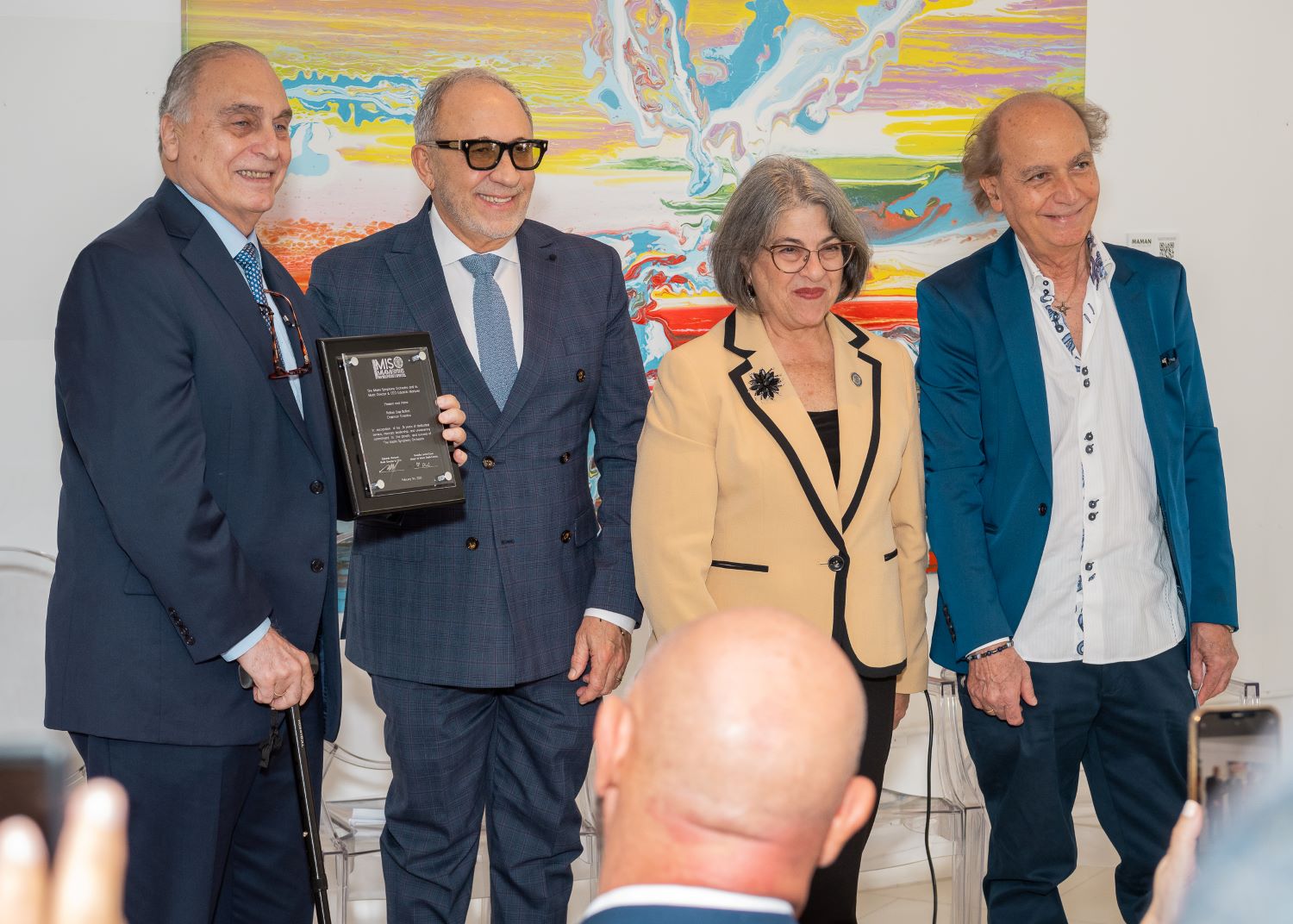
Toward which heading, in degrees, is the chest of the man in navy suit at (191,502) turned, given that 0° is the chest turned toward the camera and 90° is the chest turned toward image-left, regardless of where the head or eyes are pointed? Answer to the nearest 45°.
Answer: approximately 315°

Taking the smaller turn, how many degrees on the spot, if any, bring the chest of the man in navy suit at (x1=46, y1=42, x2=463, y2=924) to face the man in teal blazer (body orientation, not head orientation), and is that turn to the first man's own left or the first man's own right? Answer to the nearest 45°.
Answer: approximately 45° to the first man's own left

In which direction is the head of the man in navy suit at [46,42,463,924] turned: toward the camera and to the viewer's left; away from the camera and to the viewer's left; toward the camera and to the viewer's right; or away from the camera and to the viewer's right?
toward the camera and to the viewer's right

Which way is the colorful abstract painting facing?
toward the camera

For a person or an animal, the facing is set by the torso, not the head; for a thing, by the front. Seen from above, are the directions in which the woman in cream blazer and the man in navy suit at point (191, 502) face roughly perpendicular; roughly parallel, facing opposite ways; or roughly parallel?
roughly parallel

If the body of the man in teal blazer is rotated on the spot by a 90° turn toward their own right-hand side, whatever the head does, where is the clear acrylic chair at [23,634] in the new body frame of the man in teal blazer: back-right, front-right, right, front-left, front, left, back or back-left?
front

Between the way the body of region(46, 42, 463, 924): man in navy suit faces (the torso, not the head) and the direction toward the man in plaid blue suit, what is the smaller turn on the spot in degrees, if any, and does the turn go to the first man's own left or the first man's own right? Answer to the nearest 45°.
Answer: approximately 90° to the first man's own left

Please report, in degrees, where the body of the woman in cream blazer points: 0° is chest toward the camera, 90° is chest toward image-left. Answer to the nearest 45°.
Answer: approximately 315°

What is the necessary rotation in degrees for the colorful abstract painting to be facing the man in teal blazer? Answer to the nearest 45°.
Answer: approximately 45° to its left

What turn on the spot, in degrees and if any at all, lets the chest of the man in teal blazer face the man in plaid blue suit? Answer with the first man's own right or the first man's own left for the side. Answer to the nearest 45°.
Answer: approximately 90° to the first man's own right

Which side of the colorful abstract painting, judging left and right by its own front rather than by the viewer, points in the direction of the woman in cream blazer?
front

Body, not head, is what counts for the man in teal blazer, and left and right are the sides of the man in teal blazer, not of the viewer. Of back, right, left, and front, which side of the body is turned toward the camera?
front

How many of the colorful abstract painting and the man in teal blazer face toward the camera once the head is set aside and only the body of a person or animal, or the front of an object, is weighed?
2
